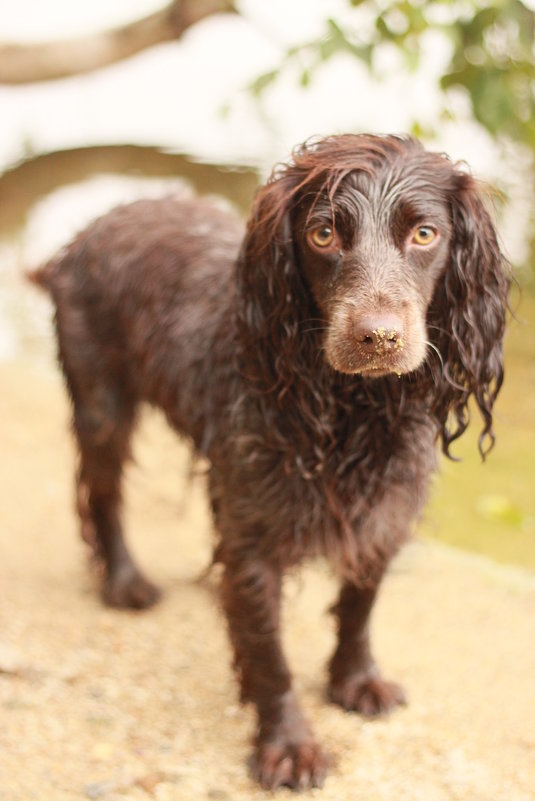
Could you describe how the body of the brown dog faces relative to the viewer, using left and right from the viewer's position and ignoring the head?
facing the viewer and to the right of the viewer
